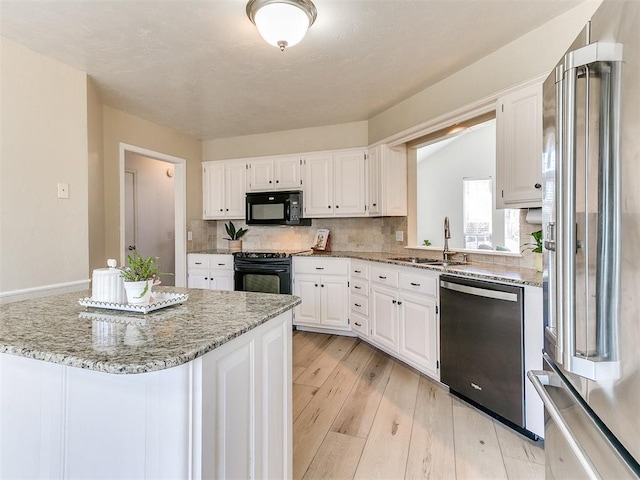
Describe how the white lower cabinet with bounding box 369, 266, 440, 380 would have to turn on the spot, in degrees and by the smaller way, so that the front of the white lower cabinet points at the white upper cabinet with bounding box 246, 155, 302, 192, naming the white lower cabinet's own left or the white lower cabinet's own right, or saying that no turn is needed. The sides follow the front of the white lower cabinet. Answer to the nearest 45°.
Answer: approximately 90° to the white lower cabinet's own right

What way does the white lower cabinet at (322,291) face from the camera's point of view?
toward the camera

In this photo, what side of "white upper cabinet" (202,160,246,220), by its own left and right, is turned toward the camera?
front

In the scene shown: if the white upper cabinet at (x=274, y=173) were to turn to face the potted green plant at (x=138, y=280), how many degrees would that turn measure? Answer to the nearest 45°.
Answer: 0° — it already faces it

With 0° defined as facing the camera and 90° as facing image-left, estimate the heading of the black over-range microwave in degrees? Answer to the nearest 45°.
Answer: approximately 0°

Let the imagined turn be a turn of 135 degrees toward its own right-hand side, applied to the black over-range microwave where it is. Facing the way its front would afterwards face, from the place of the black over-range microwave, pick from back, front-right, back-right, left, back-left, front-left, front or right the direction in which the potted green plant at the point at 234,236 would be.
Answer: front

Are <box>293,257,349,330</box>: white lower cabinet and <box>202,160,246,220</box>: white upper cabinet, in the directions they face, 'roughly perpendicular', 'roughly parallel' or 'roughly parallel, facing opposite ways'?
roughly parallel

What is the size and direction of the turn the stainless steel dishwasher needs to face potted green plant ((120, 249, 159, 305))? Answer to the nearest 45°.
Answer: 0° — it already faces it

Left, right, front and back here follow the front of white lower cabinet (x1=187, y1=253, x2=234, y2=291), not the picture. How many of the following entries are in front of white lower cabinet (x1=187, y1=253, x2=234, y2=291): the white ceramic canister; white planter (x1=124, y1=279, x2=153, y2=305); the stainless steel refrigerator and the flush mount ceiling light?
4

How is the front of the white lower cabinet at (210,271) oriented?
toward the camera

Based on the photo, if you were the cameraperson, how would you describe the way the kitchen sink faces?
facing the viewer and to the left of the viewer

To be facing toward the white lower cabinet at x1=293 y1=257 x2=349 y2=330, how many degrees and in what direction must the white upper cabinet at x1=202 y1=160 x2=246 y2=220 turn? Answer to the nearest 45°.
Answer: approximately 45° to its left

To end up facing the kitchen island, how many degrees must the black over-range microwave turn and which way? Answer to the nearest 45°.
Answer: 0° — it already faces it

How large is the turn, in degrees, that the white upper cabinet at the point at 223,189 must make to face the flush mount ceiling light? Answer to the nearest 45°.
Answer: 0° — it already faces it

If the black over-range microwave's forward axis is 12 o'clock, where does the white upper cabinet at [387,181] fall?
The white upper cabinet is roughly at 10 o'clock from the black over-range microwave.

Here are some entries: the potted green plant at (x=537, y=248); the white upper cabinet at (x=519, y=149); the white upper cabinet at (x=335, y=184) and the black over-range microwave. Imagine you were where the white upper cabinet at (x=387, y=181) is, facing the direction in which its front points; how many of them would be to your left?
2
